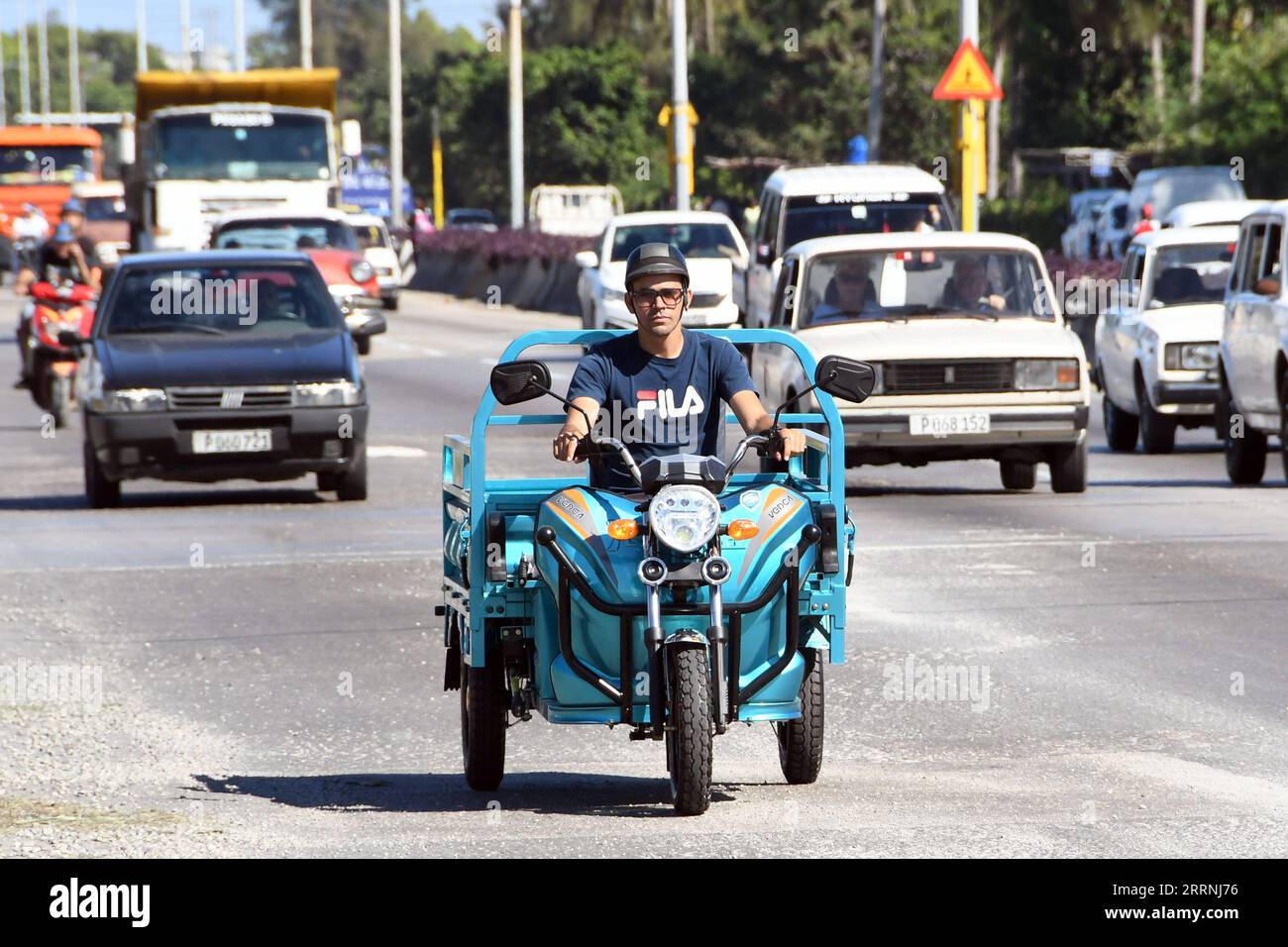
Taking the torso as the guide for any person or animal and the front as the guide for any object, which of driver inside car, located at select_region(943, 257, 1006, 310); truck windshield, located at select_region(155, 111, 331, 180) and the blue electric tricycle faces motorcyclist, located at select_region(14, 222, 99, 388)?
the truck windshield

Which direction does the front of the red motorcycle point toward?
toward the camera

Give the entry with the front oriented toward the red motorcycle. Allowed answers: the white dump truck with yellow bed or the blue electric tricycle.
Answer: the white dump truck with yellow bed

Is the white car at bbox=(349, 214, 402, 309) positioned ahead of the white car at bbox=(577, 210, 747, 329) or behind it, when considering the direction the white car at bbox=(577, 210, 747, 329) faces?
behind

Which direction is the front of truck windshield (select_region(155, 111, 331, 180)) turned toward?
toward the camera

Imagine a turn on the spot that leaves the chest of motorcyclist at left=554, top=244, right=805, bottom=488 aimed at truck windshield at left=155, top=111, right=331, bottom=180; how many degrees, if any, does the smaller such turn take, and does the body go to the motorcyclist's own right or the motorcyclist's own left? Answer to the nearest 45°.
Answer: approximately 180°

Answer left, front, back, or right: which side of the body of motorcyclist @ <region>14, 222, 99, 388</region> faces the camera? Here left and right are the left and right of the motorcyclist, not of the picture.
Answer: front

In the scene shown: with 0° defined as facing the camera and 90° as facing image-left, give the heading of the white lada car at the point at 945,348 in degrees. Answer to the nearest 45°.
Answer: approximately 0°

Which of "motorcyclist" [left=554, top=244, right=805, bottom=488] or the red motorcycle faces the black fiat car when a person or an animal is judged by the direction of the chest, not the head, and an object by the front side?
the red motorcycle
